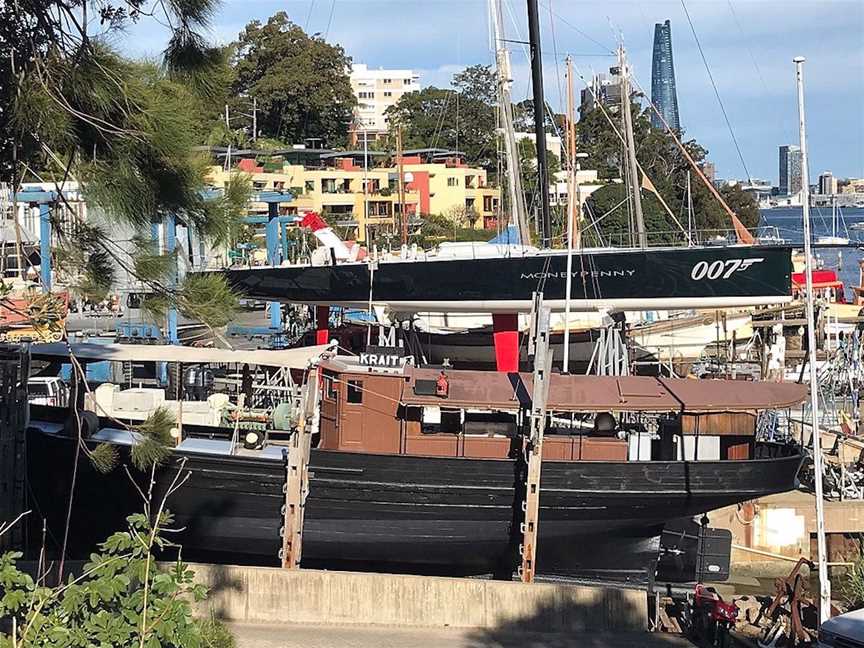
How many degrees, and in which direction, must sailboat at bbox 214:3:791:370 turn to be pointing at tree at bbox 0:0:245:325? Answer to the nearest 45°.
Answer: approximately 90° to its right

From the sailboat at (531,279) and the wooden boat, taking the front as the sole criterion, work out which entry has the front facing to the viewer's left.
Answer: the wooden boat

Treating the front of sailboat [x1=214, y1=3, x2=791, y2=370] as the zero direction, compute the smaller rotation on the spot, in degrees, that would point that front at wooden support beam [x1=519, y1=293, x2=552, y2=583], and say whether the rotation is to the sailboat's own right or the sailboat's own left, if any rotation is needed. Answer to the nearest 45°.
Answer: approximately 90° to the sailboat's own right

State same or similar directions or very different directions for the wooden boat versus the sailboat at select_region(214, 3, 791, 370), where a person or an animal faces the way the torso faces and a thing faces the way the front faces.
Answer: very different directions

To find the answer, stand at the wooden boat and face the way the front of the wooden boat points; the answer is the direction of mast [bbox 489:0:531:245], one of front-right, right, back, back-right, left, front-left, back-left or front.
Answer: right

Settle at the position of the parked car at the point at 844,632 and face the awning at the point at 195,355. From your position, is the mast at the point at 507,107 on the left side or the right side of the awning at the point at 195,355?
right

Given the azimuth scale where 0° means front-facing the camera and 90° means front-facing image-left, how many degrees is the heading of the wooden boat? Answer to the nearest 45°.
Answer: approximately 90°

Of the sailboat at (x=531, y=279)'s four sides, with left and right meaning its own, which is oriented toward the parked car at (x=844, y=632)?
right

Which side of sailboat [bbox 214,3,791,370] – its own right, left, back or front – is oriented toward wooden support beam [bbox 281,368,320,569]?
right

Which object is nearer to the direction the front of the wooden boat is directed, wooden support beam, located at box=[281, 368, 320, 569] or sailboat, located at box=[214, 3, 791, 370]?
the wooden support beam

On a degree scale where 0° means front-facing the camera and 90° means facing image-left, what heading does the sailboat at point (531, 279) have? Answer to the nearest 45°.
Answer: approximately 270°
